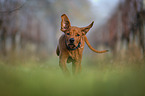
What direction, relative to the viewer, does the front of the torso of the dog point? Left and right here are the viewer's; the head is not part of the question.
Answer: facing the viewer
